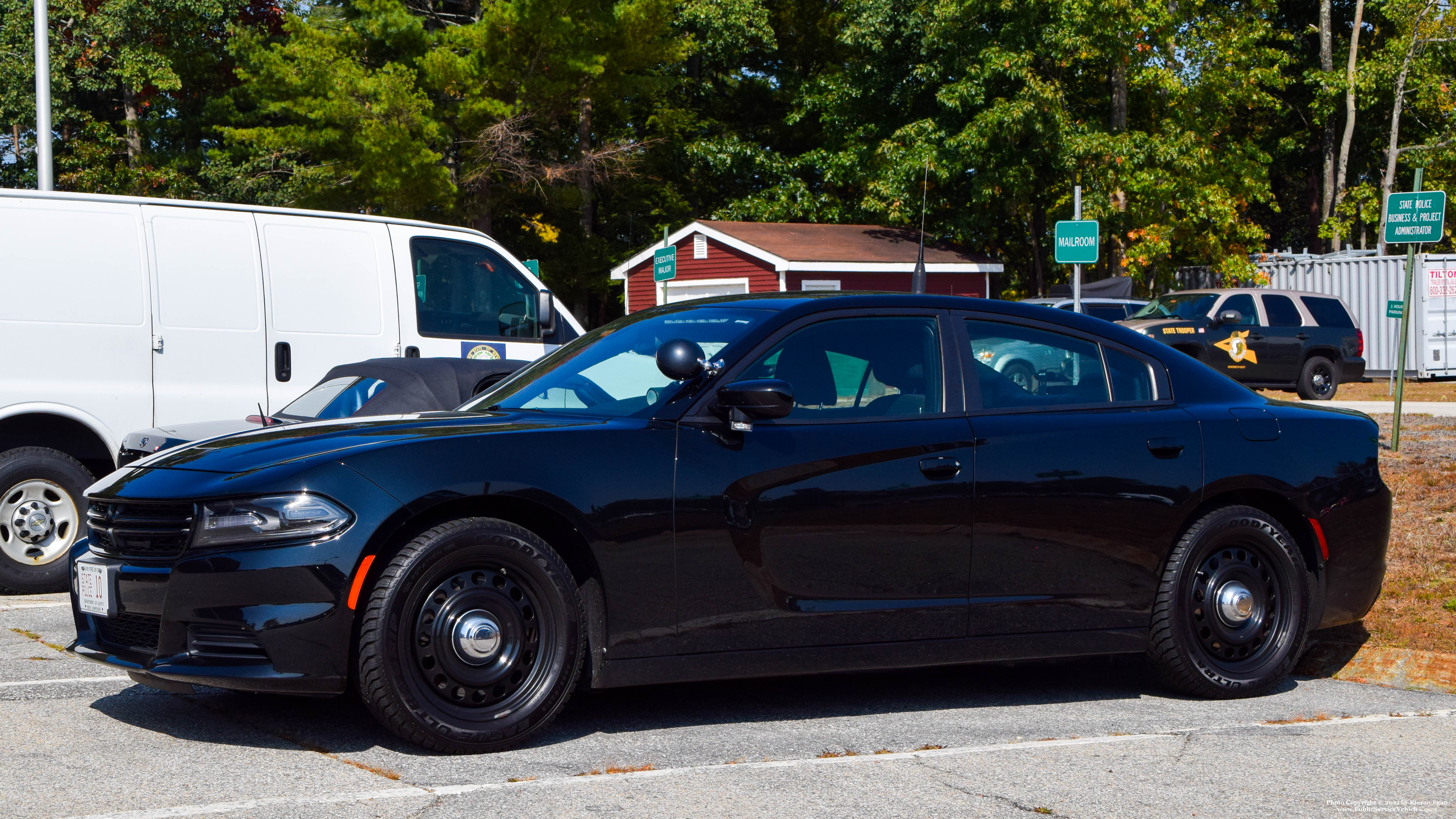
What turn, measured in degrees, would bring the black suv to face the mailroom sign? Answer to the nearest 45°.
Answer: approximately 45° to its left

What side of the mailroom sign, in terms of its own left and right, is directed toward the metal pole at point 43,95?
right

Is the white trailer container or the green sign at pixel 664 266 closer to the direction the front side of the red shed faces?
the green sign

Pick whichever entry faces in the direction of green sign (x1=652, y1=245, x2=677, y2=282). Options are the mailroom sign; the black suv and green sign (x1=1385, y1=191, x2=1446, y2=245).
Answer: the black suv

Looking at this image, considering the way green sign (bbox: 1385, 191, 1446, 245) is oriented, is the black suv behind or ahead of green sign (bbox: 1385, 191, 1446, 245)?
behind

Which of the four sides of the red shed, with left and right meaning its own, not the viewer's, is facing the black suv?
left

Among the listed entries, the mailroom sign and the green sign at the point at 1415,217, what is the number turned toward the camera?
2
